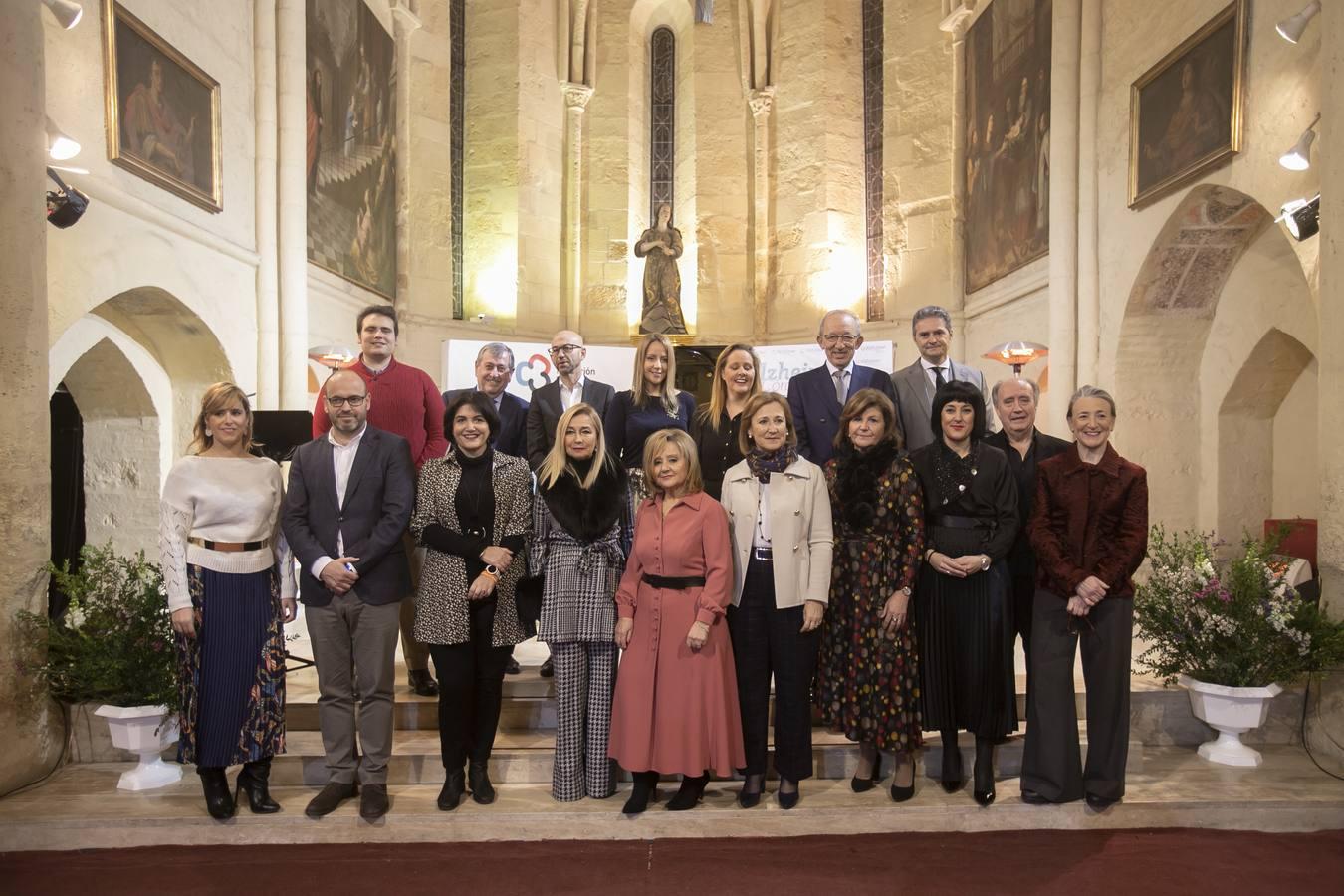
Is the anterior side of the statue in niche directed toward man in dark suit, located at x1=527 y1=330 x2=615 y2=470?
yes

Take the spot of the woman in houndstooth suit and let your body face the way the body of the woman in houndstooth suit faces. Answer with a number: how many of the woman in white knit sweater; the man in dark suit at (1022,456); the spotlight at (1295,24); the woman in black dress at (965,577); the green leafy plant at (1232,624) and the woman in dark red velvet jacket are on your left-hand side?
5

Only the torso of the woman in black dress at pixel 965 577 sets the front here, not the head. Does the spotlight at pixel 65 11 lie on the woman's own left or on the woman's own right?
on the woman's own right

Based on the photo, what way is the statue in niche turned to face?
toward the camera

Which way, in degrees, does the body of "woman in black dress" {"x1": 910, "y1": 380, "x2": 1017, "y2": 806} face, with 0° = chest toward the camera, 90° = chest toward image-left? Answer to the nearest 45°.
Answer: approximately 0°

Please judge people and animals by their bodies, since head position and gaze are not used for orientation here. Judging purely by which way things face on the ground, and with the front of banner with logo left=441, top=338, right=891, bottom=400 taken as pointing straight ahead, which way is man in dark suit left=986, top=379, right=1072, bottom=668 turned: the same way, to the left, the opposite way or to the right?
the same way

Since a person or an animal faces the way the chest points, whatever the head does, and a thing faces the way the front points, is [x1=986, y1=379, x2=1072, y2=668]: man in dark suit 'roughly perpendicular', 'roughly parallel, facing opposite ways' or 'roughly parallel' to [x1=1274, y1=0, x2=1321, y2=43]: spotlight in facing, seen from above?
roughly perpendicular

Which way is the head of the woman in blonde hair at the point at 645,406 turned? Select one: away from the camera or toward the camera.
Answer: toward the camera

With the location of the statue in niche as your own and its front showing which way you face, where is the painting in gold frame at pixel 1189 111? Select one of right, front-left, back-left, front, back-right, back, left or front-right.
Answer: front-left

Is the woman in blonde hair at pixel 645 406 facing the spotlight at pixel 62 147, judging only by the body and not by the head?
no

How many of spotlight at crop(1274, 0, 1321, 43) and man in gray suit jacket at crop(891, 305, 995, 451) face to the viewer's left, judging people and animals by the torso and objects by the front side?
1

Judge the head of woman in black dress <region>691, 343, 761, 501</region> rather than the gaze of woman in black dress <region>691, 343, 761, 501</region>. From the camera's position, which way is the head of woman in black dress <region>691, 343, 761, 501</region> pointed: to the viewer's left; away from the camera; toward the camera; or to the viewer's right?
toward the camera

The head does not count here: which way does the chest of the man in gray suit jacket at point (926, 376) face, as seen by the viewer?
toward the camera

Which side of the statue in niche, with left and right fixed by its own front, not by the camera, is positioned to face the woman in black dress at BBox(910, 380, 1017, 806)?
front

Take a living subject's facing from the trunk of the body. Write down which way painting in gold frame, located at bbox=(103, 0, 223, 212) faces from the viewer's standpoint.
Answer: facing the viewer and to the right of the viewer

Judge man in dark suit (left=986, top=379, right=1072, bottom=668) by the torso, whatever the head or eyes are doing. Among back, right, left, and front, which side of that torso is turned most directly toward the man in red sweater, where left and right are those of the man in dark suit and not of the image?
right

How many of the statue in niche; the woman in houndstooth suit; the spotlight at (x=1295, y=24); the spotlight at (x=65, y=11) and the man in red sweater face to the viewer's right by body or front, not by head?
1

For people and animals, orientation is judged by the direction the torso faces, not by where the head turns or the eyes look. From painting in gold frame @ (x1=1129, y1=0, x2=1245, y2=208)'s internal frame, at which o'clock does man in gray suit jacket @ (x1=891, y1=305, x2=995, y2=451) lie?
The man in gray suit jacket is roughly at 11 o'clock from the painting in gold frame.

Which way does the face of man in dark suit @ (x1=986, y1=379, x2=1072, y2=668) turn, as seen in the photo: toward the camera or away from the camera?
toward the camera
